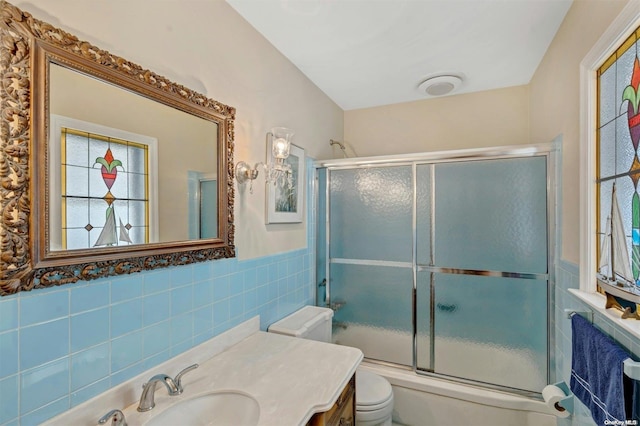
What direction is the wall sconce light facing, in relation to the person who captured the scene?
facing the viewer and to the right of the viewer

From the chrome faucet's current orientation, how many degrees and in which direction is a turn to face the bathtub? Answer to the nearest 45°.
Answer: approximately 45° to its left

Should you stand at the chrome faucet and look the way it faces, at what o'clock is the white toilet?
The white toilet is roughly at 10 o'clock from the chrome faucet.

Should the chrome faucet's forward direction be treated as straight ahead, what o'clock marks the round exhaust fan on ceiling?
The round exhaust fan on ceiling is roughly at 10 o'clock from the chrome faucet.

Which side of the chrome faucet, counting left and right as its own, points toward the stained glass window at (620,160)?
front

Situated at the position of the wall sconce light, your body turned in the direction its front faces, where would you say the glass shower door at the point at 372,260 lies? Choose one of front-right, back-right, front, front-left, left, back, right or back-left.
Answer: left

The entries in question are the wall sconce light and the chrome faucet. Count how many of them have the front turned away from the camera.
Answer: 0

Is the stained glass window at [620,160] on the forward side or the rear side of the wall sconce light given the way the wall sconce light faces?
on the forward side

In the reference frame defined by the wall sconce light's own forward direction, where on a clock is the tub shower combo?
The tub shower combo is roughly at 10 o'clock from the wall sconce light.

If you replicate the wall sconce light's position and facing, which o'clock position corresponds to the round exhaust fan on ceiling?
The round exhaust fan on ceiling is roughly at 10 o'clock from the wall sconce light.
